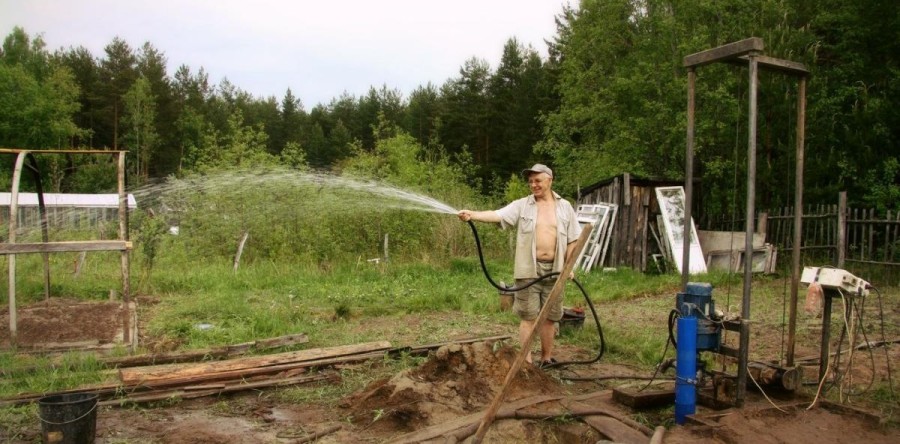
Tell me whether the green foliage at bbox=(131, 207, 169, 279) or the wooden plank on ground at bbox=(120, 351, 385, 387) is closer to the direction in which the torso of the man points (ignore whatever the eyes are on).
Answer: the wooden plank on ground

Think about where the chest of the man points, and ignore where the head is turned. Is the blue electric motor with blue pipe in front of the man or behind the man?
in front

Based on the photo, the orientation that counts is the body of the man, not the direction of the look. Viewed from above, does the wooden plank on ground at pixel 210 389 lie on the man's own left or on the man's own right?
on the man's own right

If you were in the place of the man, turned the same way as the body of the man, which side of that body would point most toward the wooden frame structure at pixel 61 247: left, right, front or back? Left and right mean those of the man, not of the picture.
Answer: right

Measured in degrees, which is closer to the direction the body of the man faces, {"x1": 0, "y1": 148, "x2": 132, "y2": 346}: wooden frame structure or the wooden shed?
the wooden frame structure

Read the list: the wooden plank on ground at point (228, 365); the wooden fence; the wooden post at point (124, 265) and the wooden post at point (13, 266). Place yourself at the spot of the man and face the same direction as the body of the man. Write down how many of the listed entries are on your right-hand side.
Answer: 3

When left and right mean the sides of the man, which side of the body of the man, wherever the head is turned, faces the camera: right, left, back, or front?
front

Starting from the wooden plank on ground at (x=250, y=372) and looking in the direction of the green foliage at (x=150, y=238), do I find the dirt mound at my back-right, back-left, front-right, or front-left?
back-right

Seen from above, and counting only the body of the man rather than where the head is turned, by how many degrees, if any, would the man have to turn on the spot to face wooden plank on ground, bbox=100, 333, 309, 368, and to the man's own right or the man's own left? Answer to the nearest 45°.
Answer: approximately 90° to the man's own right

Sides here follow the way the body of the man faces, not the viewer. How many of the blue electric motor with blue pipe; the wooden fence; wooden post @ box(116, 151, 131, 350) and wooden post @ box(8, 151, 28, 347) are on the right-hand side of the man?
2

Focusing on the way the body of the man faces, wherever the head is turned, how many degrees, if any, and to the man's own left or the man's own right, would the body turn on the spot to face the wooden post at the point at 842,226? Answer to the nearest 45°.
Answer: approximately 135° to the man's own left

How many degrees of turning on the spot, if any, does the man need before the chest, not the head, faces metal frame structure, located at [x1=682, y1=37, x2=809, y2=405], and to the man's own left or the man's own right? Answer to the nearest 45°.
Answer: approximately 45° to the man's own left

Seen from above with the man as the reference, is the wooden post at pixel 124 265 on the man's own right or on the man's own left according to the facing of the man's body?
on the man's own right

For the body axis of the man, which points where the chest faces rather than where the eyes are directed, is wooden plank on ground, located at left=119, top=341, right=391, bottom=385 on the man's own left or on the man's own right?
on the man's own right

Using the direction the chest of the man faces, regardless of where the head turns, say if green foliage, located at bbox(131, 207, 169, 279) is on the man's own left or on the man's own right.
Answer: on the man's own right

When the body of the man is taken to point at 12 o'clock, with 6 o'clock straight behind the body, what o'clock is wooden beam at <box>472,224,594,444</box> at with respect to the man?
The wooden beam is roughly at 12 o'clock from the man.
